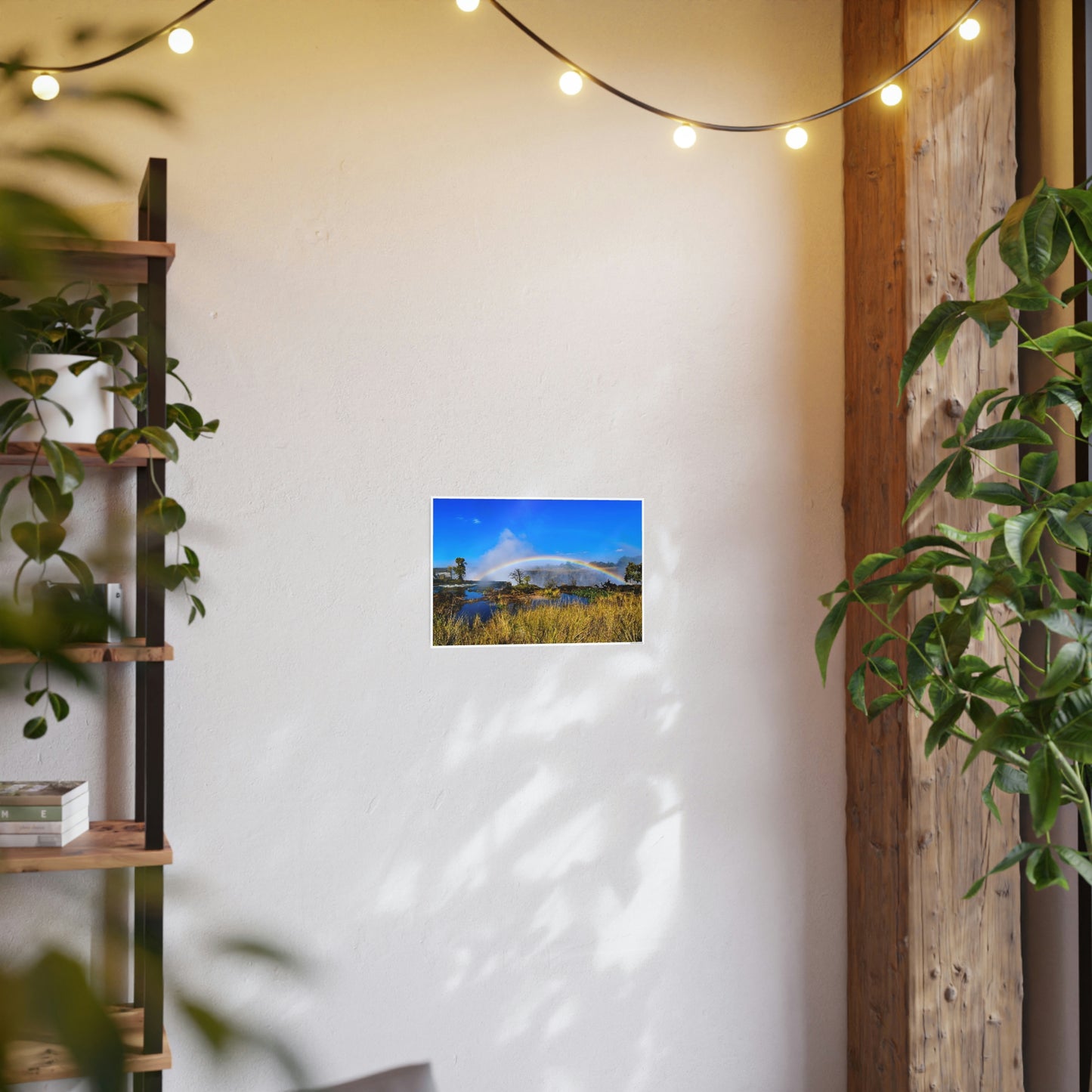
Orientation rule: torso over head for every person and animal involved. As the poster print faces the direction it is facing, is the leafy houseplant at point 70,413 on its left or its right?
on its right

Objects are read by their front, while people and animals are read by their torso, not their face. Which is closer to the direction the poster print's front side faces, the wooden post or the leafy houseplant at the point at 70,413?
the leafy houseplant

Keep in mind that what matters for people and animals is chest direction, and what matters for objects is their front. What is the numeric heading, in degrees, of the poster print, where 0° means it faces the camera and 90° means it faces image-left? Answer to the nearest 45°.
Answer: approximately 0°

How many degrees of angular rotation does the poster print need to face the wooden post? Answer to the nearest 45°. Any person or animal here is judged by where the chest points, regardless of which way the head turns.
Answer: approximately 90° to its left
